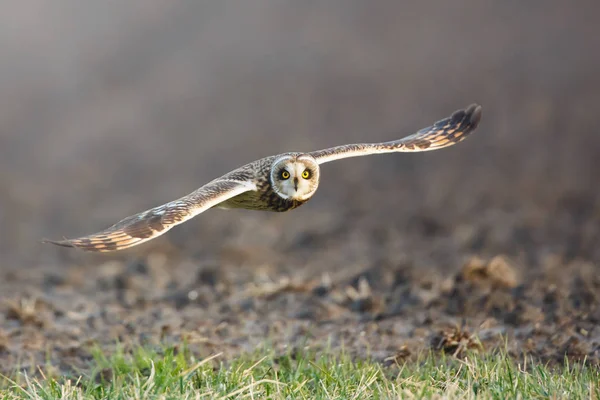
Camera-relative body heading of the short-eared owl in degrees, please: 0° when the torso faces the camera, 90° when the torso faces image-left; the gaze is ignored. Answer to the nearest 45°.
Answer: approximately 315°
